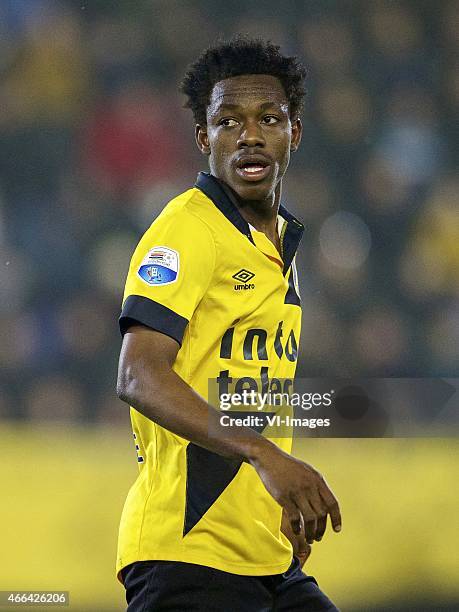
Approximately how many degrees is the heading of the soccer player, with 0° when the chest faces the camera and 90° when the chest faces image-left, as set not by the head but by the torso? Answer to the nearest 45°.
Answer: approximately 315°
